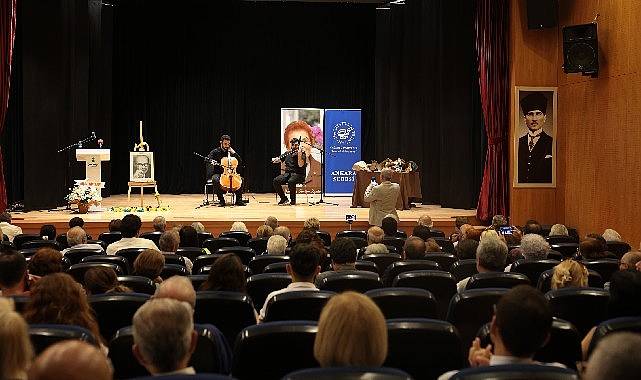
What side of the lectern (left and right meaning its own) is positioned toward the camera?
front

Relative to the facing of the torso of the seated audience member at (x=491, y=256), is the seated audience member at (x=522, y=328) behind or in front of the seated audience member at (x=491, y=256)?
behind

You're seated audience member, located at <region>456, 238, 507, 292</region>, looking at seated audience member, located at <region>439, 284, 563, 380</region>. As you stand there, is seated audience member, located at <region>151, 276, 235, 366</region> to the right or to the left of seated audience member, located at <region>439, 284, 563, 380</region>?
right

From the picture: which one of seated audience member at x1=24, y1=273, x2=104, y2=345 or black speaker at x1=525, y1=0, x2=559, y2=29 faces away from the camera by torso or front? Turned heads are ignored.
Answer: the seated audience member

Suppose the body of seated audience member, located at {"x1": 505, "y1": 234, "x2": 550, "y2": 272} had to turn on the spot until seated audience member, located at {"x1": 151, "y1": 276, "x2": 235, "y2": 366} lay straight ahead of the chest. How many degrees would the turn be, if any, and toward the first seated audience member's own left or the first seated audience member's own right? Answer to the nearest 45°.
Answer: approximately 135° to the first seated audience member's own left

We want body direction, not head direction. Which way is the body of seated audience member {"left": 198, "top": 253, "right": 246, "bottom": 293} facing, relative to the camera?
away from the camera

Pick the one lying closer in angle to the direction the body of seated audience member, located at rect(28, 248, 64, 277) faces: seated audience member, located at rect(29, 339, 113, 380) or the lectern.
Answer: the lectern

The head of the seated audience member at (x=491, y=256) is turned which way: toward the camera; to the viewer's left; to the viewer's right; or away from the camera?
away from the camera

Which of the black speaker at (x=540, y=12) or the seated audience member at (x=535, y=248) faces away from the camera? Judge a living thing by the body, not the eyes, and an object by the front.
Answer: the seated audience member

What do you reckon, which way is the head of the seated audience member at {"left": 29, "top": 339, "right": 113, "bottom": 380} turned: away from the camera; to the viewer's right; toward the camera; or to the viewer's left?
away from the camera

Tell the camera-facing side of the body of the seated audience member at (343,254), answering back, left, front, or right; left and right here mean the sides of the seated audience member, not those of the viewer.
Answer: back

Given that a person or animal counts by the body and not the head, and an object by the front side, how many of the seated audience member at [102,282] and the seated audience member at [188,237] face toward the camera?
0

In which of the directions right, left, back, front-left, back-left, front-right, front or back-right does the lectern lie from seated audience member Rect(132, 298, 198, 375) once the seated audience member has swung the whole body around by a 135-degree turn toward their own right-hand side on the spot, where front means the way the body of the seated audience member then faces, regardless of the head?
back-left

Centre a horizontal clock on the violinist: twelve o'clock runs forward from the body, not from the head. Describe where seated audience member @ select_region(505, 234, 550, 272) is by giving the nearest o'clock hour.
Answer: The seated audience member is roughly at 10 o'clock from the violinist.

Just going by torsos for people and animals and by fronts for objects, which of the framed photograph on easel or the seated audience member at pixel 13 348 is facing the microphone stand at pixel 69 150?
the seated audience member

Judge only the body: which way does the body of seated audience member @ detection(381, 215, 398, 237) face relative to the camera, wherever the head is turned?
away from the camera

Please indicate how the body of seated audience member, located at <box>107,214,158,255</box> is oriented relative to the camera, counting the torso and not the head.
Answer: away from the camera

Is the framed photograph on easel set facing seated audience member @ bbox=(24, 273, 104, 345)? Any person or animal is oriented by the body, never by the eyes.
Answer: yes
